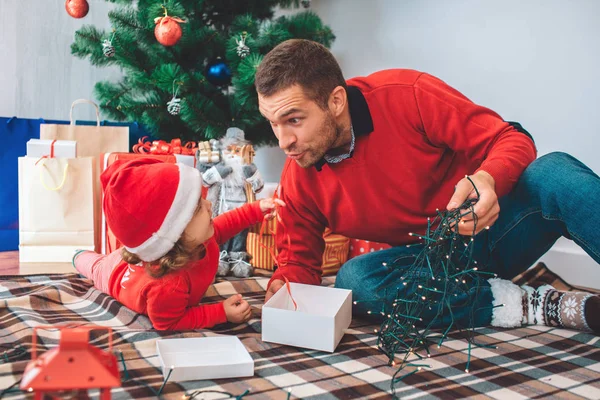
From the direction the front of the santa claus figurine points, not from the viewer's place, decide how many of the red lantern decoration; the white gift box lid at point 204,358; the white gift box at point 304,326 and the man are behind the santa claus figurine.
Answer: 0

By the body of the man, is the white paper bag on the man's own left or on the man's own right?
on the man's own right

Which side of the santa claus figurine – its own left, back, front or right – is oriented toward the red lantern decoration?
front

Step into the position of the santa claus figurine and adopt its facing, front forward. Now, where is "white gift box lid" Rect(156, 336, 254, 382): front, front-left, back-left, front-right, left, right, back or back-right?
front

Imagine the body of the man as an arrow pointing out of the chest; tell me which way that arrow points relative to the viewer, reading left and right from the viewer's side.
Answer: facing the viewer and to the left of the viewer

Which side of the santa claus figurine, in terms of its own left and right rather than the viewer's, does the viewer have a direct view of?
front

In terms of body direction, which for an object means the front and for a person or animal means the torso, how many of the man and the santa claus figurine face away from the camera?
0

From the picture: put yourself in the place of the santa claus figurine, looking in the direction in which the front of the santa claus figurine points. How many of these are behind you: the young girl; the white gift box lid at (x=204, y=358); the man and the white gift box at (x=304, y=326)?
0

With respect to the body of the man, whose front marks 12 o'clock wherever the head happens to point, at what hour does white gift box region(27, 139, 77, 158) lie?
The white gift box is roughly at 2 o'clock from the man.

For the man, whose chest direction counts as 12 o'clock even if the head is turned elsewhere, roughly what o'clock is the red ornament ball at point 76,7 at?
The red ornament ball is roughly at 2 o'clock from the man.

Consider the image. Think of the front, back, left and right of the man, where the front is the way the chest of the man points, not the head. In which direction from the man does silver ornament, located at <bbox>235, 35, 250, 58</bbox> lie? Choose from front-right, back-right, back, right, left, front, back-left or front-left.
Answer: right

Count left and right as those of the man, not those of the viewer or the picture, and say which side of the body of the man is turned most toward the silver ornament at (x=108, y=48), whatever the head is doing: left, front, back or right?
right

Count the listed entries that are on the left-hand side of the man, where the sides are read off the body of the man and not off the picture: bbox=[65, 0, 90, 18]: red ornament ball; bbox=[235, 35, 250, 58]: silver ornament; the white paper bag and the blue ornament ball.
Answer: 0

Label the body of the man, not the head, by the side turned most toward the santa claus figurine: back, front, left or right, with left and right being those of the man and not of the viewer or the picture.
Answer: right
